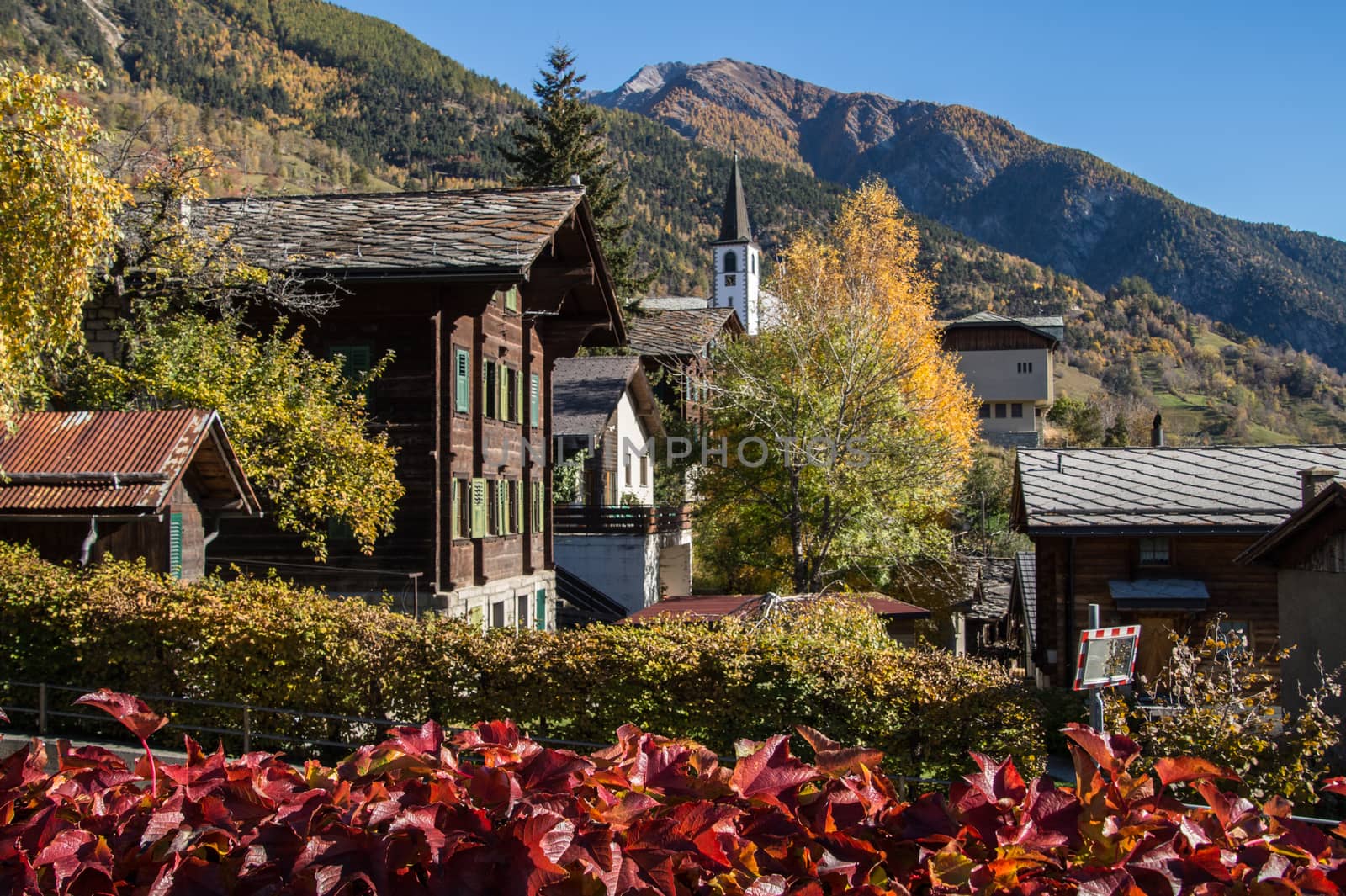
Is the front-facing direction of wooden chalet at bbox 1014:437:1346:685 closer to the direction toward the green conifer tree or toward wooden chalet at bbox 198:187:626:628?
the wooden chalet

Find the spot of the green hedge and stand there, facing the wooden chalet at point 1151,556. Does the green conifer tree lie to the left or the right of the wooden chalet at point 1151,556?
left

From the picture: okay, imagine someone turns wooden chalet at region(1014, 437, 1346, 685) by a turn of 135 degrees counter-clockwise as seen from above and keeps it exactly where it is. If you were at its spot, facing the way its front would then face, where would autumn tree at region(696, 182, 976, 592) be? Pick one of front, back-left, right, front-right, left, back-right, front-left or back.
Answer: left

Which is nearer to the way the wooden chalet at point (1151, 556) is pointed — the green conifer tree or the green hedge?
the green hedge

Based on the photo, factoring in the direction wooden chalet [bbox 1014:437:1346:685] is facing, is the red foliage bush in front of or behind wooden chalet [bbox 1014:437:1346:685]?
in front

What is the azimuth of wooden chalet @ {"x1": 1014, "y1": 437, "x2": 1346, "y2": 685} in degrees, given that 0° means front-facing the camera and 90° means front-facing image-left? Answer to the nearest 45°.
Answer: approximately 0°

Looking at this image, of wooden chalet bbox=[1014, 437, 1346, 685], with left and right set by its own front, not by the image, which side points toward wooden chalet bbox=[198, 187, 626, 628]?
right

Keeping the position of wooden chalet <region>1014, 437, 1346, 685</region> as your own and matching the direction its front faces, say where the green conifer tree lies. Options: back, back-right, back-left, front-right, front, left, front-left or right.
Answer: back-right

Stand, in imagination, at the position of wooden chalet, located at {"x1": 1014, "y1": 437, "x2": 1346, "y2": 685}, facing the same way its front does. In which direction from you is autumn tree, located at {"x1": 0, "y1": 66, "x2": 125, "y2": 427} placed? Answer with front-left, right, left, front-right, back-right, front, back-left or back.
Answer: front-right

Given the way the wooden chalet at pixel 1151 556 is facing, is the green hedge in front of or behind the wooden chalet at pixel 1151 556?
in front
